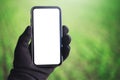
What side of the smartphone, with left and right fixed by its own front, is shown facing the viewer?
front
